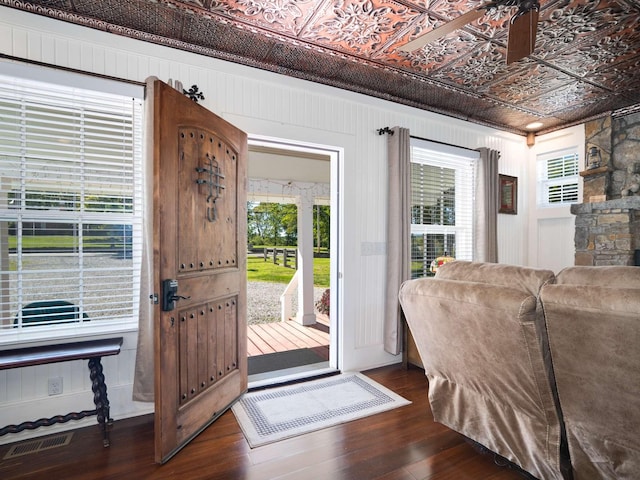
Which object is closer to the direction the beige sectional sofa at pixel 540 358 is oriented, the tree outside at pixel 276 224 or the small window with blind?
the small window with blind

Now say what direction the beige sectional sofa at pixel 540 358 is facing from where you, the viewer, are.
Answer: facing away from the viewer and to the right of the viewer

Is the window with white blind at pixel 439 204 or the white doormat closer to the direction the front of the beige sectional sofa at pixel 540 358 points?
the window with white blind

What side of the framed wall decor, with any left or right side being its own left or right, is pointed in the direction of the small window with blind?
left

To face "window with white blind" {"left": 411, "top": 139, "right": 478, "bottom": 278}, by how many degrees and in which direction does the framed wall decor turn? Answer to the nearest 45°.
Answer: approximately 90° to its right

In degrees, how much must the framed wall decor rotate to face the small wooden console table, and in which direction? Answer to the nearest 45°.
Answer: approximately 90° to its right

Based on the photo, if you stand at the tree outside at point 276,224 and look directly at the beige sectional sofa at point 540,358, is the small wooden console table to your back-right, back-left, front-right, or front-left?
front-right

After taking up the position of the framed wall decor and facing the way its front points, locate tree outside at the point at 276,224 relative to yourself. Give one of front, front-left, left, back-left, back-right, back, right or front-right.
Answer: back-right

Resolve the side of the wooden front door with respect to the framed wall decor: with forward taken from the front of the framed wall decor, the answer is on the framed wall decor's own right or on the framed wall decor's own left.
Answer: on the framed wall decor's own right

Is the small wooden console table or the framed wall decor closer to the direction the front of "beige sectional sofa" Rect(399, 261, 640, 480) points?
the framed wall decor

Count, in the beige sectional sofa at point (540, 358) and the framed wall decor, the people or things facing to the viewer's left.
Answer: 0

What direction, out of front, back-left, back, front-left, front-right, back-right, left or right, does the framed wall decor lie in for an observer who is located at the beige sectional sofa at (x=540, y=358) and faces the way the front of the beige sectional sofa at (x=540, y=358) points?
front-left
